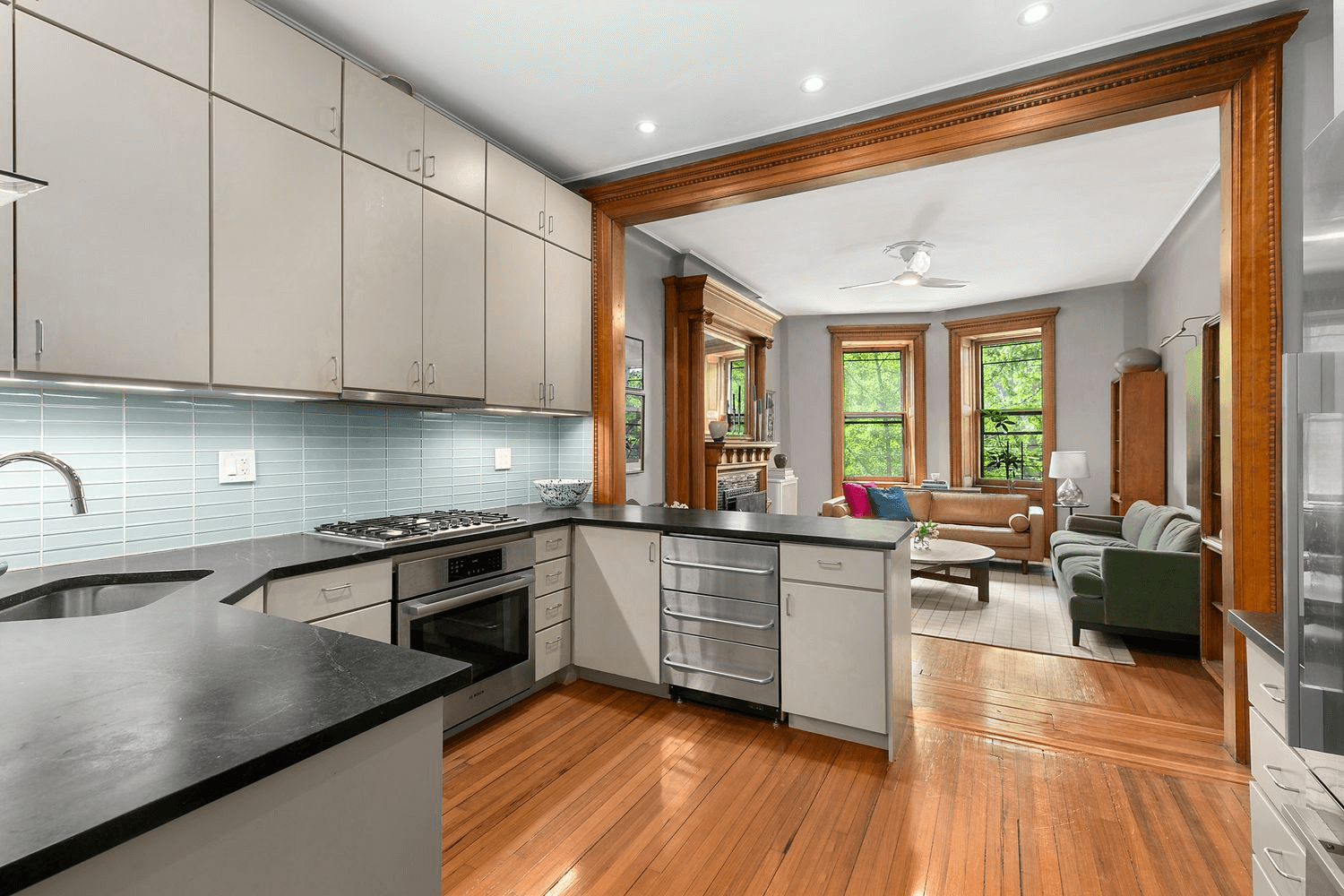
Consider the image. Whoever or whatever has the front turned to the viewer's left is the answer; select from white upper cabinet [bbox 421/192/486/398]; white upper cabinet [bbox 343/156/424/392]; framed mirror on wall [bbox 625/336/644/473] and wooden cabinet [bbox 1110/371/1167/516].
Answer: the wooden cabinet

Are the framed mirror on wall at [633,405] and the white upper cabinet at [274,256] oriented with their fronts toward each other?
no

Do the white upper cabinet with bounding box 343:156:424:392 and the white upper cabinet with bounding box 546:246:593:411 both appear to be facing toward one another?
no

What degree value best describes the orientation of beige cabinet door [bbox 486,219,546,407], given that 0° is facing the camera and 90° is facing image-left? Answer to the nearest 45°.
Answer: approximately 315°

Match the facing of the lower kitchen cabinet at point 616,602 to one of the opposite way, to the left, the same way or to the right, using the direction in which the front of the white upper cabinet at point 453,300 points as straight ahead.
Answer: to the right

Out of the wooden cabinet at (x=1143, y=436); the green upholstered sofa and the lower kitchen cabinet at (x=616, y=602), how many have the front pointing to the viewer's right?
0

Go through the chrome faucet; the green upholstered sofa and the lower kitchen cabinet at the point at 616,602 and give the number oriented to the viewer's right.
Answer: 1

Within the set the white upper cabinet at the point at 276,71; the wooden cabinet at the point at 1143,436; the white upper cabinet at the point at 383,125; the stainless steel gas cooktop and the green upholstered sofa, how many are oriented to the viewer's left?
2

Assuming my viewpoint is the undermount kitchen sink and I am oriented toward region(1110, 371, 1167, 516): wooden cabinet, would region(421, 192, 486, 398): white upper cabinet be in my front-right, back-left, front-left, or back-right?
front-left

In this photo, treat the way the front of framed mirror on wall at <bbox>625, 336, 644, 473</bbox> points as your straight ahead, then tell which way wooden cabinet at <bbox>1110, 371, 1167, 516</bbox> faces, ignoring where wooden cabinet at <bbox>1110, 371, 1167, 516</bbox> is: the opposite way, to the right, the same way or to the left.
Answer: the opposite way

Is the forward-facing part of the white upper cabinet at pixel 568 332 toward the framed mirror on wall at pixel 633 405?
no

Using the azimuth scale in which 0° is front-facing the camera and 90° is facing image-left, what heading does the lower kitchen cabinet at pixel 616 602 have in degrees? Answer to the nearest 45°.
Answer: approximately 45°

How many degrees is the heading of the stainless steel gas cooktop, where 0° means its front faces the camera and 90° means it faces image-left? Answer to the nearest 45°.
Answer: approximately 315°

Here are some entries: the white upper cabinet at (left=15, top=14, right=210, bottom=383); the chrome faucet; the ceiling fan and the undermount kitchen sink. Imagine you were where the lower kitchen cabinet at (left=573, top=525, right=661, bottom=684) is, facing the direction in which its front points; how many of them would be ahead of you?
3

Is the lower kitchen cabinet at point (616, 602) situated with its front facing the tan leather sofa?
no

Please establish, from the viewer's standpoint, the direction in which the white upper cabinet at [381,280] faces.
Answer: facing the viewer and to the right of the viewer

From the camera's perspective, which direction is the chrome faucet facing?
to the viewer's right

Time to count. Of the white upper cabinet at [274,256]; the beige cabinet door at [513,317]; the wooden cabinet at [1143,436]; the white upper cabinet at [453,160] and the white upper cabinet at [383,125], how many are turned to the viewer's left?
1
